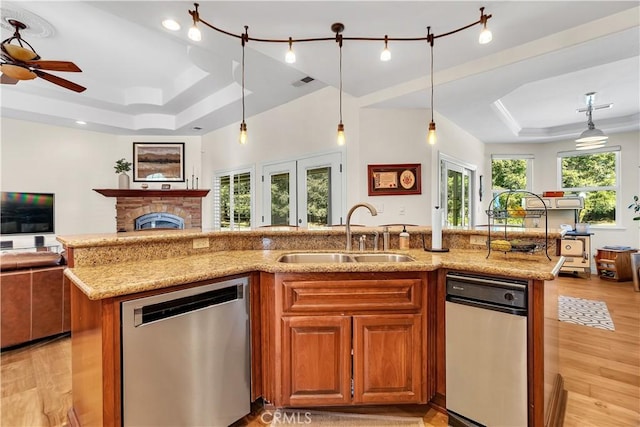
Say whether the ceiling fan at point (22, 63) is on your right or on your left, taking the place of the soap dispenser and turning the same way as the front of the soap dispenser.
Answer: on your right

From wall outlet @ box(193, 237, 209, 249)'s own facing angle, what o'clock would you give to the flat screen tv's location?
The flat screen tv is roughly at 5 o'clock from the wall outlet.

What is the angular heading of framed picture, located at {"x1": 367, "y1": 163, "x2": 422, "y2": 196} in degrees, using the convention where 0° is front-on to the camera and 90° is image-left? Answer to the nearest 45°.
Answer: approximately 0°

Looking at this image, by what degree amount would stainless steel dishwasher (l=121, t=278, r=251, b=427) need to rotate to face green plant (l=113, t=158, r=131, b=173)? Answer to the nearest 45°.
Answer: approximately 135° to its left

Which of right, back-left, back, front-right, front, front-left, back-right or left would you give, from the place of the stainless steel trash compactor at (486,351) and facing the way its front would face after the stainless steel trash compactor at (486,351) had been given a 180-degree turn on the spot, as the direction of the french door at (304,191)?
left

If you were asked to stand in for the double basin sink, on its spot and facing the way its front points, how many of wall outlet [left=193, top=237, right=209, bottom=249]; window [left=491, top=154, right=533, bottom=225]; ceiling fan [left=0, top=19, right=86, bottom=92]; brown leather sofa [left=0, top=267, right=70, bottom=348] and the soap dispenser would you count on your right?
3

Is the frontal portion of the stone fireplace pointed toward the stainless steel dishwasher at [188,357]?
yes

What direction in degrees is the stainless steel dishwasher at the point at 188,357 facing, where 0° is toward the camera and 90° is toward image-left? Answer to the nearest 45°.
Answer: approximately 315°

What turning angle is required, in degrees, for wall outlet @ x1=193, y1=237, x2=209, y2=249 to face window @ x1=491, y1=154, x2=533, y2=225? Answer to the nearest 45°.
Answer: approximately 90° to its left
